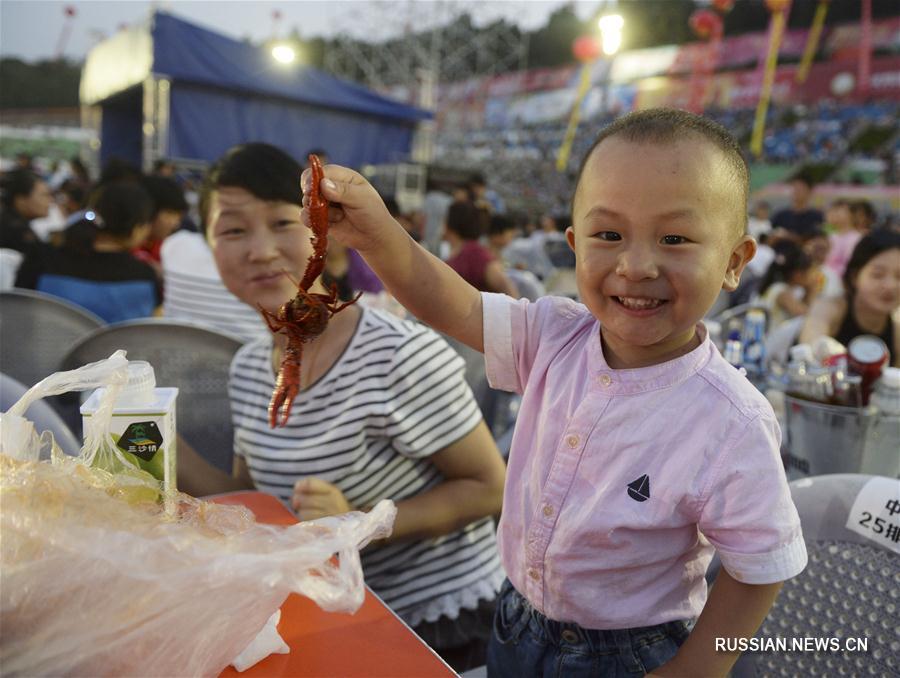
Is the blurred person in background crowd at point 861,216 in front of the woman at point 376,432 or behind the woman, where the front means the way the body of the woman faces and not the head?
behind

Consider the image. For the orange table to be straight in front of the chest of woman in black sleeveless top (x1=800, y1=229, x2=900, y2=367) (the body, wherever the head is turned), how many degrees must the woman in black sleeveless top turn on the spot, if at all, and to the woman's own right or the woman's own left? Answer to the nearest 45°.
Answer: approximately 45° to the woman's own right

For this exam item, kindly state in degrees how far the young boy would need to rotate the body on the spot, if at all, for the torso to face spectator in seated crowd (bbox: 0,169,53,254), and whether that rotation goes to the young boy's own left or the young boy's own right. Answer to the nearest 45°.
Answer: approximately 90° to the young boy's own right

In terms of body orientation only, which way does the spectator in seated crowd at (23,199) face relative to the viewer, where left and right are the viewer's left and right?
facing to the right of the viewer

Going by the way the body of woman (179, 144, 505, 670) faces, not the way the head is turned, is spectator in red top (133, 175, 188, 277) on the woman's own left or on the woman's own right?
on the woman's own right

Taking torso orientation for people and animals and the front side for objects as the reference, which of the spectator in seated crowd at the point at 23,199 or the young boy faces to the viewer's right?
the spectator in seated crowd

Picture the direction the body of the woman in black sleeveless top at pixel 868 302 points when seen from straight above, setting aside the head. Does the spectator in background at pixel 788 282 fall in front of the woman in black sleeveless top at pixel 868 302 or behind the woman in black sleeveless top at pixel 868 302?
behind

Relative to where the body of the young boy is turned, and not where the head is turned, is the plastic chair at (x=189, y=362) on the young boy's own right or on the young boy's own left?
on the young boy's own right

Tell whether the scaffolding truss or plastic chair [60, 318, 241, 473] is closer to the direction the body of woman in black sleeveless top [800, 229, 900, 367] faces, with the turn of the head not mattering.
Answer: the plastic chair

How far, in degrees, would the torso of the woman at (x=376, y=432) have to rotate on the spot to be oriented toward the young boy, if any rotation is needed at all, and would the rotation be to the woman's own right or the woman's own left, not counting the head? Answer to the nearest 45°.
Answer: approximately 90° to the woman's own left

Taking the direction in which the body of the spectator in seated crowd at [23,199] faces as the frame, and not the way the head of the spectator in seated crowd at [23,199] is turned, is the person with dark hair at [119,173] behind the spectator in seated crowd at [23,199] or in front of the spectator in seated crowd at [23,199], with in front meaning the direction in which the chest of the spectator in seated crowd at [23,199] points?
in front
